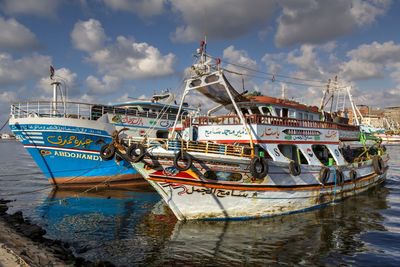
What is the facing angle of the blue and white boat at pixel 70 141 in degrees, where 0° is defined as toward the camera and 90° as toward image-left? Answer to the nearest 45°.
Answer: approximately 45°

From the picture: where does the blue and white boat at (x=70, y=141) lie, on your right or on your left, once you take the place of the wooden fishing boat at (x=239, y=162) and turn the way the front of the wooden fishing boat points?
on your right

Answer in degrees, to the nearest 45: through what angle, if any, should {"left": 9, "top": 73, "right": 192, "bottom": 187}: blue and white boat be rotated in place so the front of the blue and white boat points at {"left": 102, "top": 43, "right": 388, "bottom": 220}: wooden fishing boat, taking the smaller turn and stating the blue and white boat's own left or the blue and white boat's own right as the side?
approximately 90° to the blue and white boat's own left

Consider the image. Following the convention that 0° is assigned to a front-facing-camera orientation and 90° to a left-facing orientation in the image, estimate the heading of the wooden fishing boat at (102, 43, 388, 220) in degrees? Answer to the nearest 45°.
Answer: approximately 45°

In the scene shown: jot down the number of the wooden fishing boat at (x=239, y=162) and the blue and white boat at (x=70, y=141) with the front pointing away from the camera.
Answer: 0
